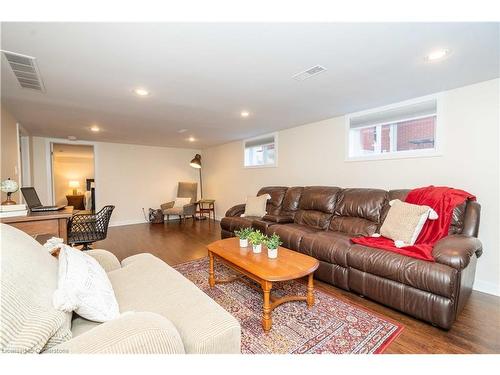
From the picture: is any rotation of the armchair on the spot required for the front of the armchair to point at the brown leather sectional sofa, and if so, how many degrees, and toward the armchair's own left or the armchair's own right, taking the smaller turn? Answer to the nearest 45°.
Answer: approximately 45° to the armchair's own left

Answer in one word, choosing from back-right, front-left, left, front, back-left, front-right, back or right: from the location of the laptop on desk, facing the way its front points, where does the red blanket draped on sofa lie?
front-right

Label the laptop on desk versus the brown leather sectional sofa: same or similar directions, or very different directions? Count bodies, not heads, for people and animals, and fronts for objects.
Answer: very different directions

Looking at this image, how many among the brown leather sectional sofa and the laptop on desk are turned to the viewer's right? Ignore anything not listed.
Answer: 1

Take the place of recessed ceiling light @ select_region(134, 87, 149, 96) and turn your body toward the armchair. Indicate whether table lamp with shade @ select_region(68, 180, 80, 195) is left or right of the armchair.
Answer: left

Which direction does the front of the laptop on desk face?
to the viewer's right

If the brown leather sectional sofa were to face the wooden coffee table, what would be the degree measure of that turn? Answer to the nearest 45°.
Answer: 0° — it already faces it

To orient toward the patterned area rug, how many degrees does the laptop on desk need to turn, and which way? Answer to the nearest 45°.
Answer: approximately 45° to its right

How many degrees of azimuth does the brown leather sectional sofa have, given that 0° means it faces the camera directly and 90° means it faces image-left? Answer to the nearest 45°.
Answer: approximately 45°

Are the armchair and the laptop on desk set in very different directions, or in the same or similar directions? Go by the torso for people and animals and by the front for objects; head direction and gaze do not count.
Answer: very different directions
